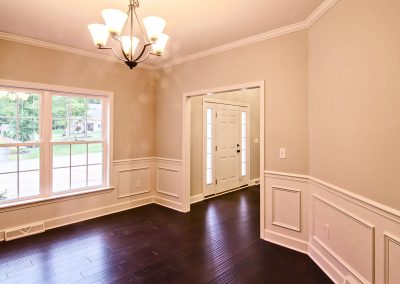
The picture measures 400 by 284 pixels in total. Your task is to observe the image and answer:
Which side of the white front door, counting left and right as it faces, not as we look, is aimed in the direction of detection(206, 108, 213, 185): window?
right

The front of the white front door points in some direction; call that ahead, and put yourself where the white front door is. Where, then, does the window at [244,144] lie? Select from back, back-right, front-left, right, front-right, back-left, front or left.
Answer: left

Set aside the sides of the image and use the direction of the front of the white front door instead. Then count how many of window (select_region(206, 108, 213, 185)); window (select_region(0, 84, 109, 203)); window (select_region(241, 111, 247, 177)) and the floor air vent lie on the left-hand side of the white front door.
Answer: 1

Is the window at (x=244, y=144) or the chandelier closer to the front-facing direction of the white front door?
the chandelier

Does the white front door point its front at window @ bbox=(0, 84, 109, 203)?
no

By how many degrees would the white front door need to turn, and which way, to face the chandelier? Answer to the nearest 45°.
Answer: approximately 45° to its right

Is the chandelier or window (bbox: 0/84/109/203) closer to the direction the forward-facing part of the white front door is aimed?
the chandelier

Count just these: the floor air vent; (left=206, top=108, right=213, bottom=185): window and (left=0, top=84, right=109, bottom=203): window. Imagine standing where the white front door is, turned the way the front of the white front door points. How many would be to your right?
3

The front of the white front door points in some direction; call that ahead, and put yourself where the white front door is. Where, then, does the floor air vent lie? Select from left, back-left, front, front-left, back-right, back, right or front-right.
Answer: right

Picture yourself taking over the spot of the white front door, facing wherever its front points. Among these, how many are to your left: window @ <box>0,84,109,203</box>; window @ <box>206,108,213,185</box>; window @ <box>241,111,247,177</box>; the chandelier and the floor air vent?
1

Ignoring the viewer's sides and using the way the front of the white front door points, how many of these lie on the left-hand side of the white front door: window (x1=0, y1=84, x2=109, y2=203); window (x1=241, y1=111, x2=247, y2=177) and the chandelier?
1
